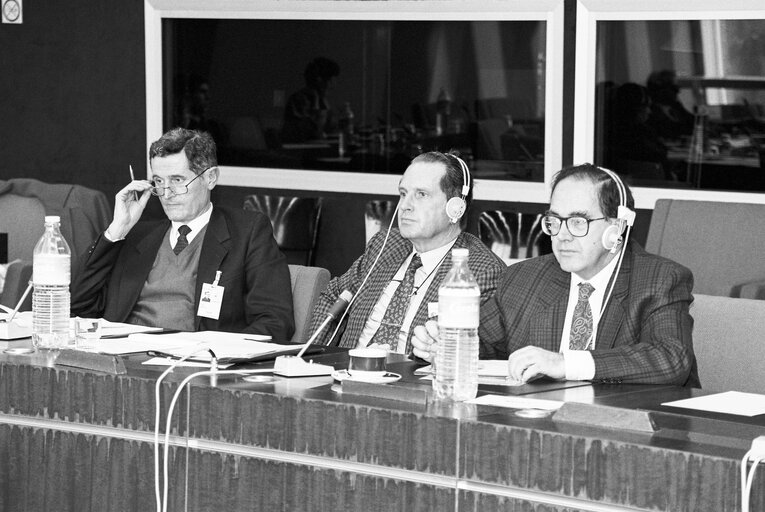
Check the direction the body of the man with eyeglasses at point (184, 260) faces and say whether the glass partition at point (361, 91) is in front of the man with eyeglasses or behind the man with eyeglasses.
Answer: behind

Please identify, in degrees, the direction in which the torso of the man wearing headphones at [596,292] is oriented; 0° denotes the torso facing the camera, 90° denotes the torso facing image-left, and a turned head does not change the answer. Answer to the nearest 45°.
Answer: approximately 45°

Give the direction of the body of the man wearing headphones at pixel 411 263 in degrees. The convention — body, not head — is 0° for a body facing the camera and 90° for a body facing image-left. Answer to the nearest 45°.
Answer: approximately 45°
